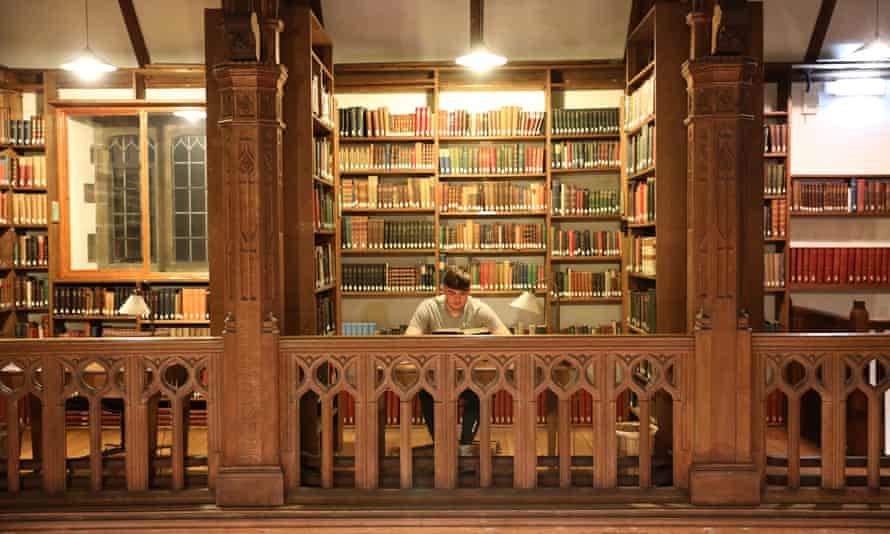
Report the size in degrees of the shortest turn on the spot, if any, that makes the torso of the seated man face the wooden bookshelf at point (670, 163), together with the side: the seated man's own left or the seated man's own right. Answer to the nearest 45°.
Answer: approximately 90° to the seated man's own left

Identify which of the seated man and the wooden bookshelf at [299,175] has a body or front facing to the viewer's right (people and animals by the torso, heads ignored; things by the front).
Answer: the wooden bookshelf

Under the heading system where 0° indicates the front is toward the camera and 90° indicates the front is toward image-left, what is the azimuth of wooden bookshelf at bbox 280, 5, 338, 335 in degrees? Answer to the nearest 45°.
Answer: approximately 270°

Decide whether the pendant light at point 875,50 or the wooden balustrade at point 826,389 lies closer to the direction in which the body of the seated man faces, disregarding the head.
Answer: the wooden balustrade

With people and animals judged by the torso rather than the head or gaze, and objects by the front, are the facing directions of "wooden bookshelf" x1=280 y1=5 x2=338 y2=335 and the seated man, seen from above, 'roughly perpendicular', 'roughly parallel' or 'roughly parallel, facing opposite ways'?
roughly perpendicular

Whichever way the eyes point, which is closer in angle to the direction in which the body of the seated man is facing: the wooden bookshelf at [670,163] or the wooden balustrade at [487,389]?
the wooden balustrade

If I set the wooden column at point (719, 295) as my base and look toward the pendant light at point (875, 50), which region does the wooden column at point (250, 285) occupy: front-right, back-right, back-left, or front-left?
back-left

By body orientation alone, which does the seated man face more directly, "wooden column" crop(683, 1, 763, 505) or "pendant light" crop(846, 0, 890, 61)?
the wooden column

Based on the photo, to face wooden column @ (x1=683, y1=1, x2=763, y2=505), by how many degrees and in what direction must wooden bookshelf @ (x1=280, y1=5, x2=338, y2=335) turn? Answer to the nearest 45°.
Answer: approximately 45° to its right

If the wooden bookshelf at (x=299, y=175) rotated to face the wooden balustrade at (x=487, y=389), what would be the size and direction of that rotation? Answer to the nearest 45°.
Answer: approximately 45° to its right

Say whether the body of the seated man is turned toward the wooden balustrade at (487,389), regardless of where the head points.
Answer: yes
